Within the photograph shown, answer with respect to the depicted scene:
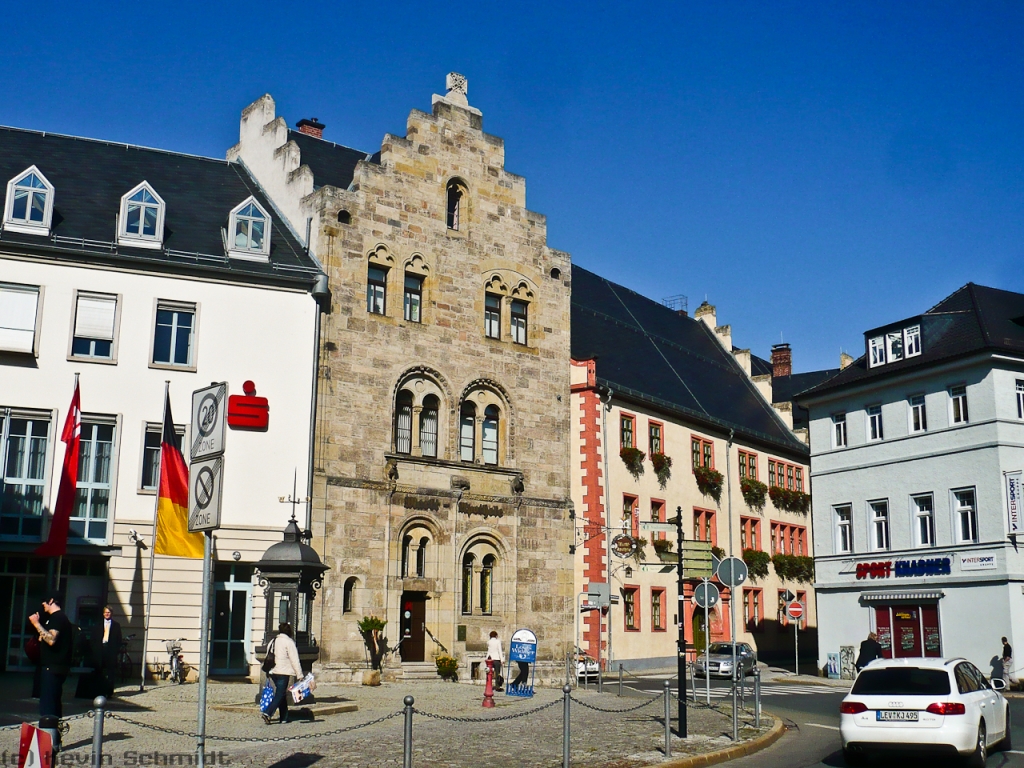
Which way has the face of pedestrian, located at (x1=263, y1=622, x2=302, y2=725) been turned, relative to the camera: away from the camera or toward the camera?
away from the camera

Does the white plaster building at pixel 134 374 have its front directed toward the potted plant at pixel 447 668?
no

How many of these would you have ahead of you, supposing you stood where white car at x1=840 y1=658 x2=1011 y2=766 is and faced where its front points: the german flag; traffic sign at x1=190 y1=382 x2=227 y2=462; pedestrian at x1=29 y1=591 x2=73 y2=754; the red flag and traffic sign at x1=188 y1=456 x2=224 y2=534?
0

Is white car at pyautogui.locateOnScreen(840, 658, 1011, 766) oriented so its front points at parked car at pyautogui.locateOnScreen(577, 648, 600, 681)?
no

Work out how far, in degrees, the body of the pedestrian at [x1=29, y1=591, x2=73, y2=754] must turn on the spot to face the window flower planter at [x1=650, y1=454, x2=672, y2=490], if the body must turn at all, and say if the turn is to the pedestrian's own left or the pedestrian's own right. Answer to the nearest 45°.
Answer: approximately 135° to the pedestrian's own right

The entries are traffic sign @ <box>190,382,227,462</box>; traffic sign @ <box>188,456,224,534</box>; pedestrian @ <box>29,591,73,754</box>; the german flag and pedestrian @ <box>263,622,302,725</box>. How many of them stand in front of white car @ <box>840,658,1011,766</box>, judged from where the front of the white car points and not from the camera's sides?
0

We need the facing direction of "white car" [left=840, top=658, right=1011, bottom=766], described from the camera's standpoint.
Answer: facing away from the viewer and to the right of the viewer

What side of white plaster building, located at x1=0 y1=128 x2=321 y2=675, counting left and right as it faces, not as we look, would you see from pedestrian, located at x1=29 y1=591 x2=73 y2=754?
front

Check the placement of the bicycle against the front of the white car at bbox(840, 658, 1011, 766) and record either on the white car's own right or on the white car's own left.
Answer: on the white car's own left

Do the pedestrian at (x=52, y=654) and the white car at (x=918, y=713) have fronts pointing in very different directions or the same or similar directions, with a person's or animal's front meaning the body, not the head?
very different directions

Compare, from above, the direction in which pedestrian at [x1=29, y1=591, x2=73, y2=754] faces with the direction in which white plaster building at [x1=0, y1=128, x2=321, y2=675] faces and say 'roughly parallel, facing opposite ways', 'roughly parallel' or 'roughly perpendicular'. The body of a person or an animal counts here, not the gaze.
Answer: roughly perpendicular

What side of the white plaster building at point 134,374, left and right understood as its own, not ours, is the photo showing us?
front

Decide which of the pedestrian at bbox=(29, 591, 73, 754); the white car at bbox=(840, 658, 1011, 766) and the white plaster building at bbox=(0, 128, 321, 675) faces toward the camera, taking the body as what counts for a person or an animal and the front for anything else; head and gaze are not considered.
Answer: the white plaster building
